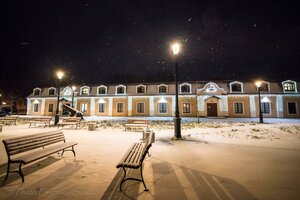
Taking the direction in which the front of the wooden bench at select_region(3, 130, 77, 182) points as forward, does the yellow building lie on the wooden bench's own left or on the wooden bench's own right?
on the wooden bench's own left

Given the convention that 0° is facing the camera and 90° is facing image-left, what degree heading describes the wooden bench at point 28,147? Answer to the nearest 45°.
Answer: approximately 315°
